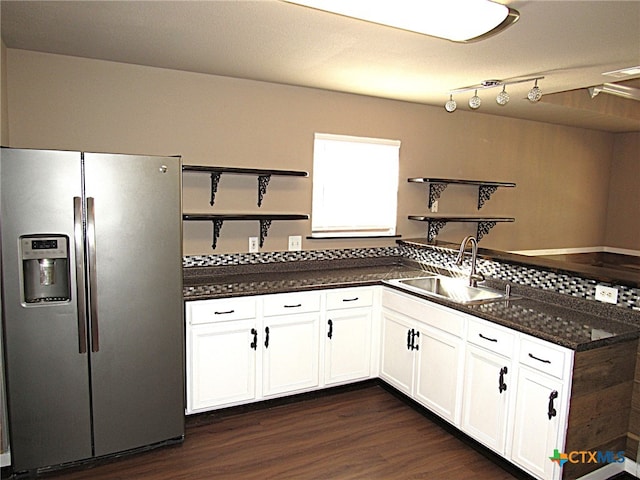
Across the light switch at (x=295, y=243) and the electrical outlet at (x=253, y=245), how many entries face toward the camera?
2

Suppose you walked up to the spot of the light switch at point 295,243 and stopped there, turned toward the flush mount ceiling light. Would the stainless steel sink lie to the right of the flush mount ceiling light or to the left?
left

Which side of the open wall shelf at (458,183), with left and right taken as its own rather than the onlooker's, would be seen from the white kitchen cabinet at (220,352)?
right

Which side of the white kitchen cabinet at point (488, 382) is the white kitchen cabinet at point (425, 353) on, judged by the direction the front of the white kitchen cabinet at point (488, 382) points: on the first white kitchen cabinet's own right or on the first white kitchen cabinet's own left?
on the first white kitchen cabinet's own right

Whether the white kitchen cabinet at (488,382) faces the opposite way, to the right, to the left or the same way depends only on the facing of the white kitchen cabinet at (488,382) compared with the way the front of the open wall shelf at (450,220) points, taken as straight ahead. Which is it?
to the right

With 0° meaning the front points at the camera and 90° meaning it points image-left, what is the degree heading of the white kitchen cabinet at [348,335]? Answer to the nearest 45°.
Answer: approximately 315°

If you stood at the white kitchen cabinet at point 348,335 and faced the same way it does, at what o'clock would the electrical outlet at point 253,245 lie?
The electrical outlet is roughly at 5 o'clock from the white kitchen cabinet.

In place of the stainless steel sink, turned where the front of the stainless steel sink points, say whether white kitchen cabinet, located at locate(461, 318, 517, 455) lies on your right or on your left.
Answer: on your left

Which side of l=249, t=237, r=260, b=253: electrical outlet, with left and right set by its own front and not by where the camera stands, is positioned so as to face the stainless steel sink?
left

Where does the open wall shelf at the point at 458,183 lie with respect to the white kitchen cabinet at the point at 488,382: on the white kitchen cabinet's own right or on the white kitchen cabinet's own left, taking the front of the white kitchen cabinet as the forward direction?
on the white kitchen cabinet's own right

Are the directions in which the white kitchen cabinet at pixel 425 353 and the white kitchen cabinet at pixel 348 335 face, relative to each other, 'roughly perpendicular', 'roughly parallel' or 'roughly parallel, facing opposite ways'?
roughly perpendicular

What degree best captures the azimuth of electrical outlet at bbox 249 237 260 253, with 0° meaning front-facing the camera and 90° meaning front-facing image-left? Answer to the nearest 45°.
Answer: approximately 0°
